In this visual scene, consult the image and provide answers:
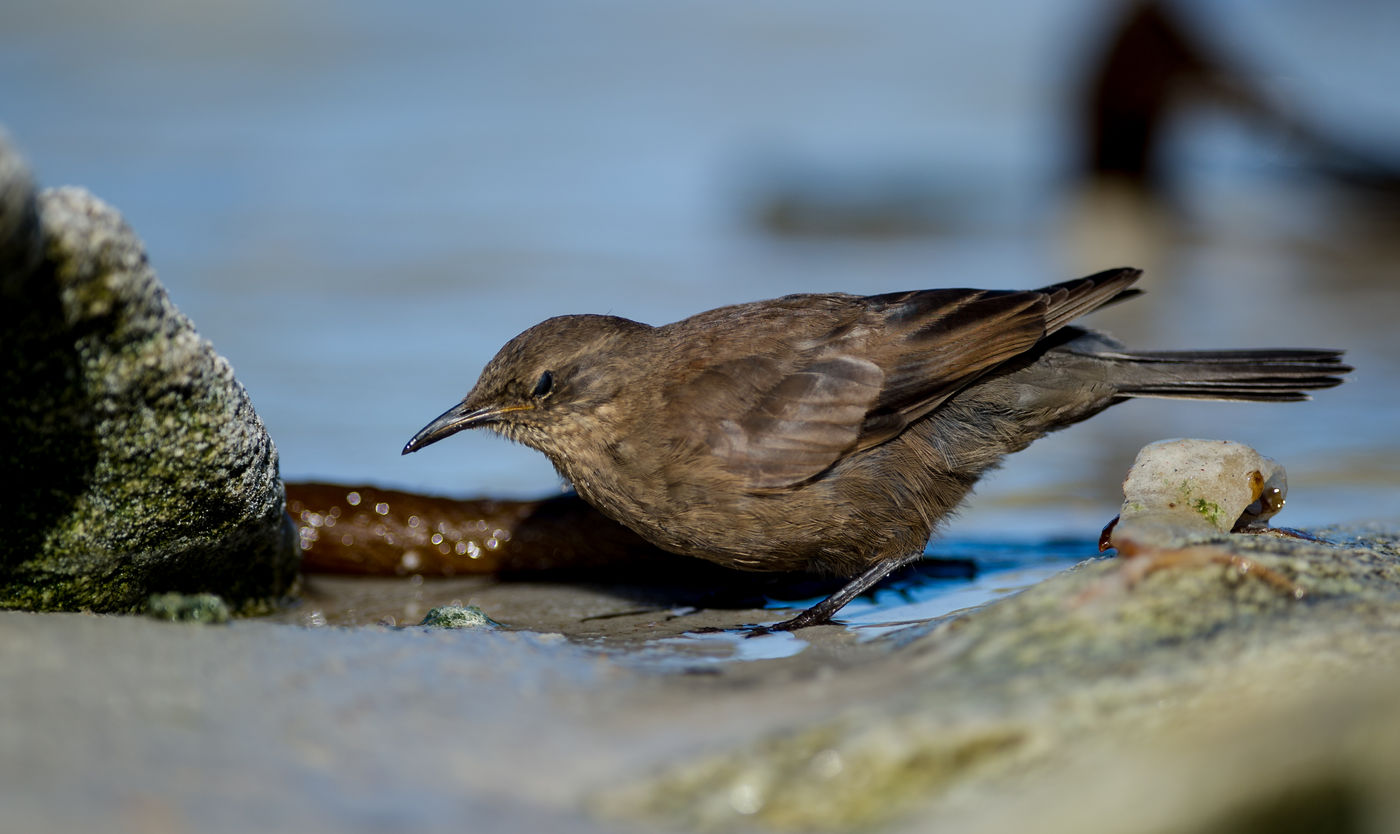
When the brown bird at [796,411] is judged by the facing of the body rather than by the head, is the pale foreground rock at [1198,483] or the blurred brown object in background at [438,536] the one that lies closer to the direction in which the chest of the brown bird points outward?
the blurred brown object in background

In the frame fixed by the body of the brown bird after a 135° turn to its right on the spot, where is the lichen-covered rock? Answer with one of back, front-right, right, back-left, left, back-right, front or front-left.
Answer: back

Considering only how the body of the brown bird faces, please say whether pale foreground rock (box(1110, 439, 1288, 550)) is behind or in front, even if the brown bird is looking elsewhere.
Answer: behind

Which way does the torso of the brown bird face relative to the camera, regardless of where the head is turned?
to the viewer's left
